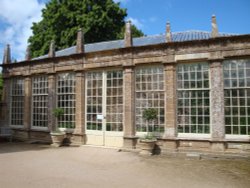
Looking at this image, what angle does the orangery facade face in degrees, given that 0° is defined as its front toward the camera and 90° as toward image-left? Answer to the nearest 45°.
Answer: approximately 45°

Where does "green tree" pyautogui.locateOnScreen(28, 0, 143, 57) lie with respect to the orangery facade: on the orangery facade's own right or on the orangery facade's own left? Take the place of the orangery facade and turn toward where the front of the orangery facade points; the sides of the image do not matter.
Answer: on the orangery facade's own right
